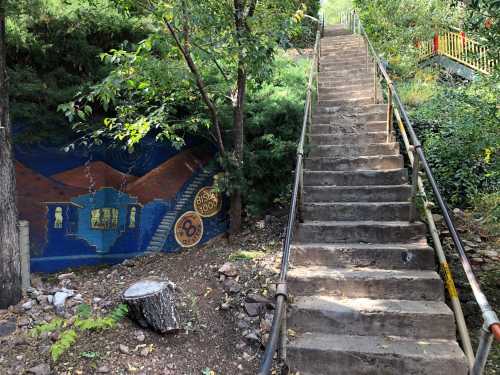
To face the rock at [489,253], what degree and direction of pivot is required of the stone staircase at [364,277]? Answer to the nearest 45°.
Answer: approximately 135° to its left

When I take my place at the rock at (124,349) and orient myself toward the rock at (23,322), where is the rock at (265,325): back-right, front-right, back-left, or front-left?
back-right

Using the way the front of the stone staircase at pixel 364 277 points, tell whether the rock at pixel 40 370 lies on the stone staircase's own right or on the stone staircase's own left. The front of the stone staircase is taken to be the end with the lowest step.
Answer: on the stone staircase's own right

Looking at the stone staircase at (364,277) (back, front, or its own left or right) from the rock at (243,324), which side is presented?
right

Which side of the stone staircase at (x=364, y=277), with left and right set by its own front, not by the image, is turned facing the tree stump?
right

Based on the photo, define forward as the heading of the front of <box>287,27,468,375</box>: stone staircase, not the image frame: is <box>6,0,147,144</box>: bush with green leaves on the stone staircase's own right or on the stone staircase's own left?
on the stone staircase's own right

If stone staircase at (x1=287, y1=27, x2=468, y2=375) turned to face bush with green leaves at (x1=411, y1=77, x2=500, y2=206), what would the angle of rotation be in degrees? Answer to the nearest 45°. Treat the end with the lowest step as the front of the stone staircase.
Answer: approximately 135° to its left

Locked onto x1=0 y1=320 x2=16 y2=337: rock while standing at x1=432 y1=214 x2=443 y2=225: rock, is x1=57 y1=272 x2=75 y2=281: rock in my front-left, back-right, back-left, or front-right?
front-right

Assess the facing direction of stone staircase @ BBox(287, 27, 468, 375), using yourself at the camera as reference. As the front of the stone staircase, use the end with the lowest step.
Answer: facing the viewer

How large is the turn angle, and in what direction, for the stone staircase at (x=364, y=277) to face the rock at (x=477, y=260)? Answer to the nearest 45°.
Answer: approximately 135° to its left
